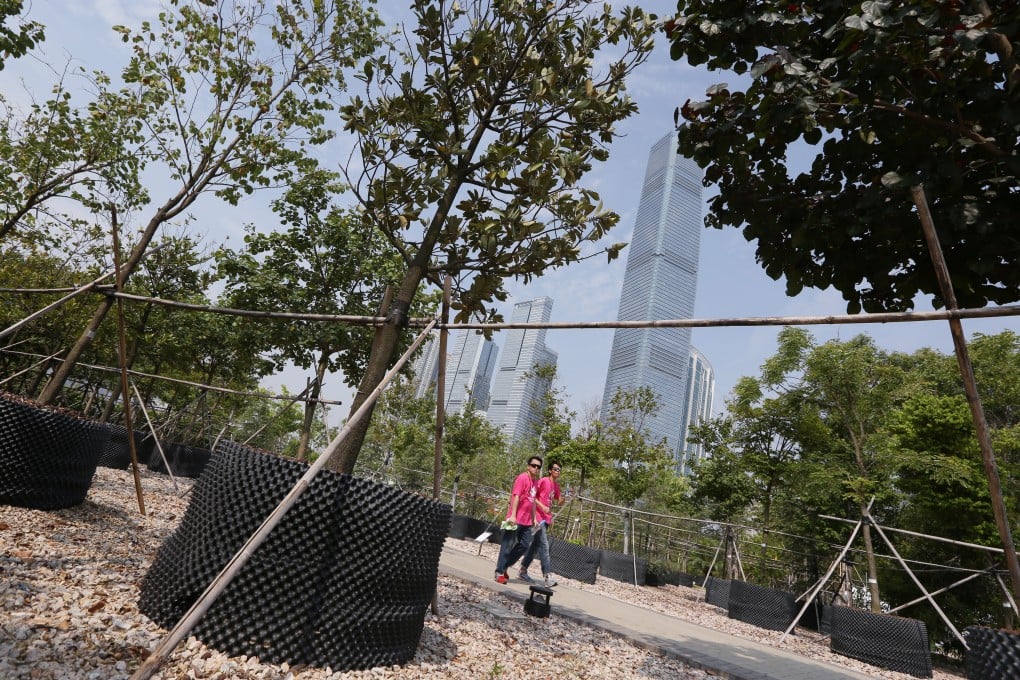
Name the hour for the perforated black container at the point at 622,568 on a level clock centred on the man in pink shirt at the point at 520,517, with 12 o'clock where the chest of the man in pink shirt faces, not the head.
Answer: The perforated black container is roughly at 8 o'clock from the man in pink shirt.

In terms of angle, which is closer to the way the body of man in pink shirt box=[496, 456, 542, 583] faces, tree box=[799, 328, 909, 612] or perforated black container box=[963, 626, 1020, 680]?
the perforated black container

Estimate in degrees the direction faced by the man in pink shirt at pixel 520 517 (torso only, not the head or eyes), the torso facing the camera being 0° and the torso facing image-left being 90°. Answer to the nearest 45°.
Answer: approximately 315°

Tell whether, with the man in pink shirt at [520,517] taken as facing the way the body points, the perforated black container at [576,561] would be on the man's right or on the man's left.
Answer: on the man's left

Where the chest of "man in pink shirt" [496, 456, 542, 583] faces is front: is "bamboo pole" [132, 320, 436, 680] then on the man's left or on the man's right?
on the man's right

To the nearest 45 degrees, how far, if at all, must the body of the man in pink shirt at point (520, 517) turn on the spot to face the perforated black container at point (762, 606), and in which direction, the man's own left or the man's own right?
approximately 90° to the man's own left

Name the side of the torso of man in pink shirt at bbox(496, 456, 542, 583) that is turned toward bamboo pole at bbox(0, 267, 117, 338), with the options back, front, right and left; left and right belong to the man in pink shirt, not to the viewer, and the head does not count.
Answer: right

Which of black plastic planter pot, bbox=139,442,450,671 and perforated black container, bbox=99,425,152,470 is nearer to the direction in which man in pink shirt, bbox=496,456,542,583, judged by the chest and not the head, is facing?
the black plastic planter pot

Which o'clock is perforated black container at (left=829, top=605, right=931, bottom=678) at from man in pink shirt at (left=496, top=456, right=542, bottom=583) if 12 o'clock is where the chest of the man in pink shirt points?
The perforated black container is roughly at 10 o'clock from the man in pink shirt.
